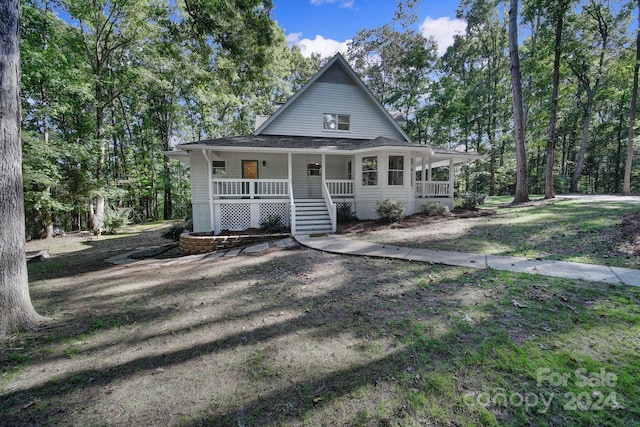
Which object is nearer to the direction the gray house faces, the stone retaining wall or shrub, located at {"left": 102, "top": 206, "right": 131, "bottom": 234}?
the stone retaining wall

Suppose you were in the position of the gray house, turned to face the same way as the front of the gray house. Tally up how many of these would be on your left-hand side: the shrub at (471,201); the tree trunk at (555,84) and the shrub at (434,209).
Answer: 3

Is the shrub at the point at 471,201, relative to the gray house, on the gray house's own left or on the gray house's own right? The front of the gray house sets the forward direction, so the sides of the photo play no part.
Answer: on the gray house's own left

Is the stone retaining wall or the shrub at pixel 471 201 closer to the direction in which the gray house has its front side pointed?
the stone retaining wall

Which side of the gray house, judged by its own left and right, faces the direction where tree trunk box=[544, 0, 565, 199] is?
left

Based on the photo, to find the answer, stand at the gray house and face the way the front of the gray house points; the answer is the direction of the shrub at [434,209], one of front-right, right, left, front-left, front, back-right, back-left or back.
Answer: left

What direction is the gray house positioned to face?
toward the camera

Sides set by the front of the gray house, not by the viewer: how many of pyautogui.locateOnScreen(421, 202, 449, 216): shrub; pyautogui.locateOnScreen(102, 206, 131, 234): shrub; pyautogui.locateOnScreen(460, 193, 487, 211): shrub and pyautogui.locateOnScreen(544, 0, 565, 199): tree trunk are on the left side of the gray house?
3

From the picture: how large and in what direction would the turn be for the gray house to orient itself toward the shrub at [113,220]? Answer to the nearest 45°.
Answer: approximately 90° to its right

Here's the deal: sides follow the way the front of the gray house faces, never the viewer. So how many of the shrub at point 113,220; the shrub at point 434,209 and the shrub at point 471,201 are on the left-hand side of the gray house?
2
